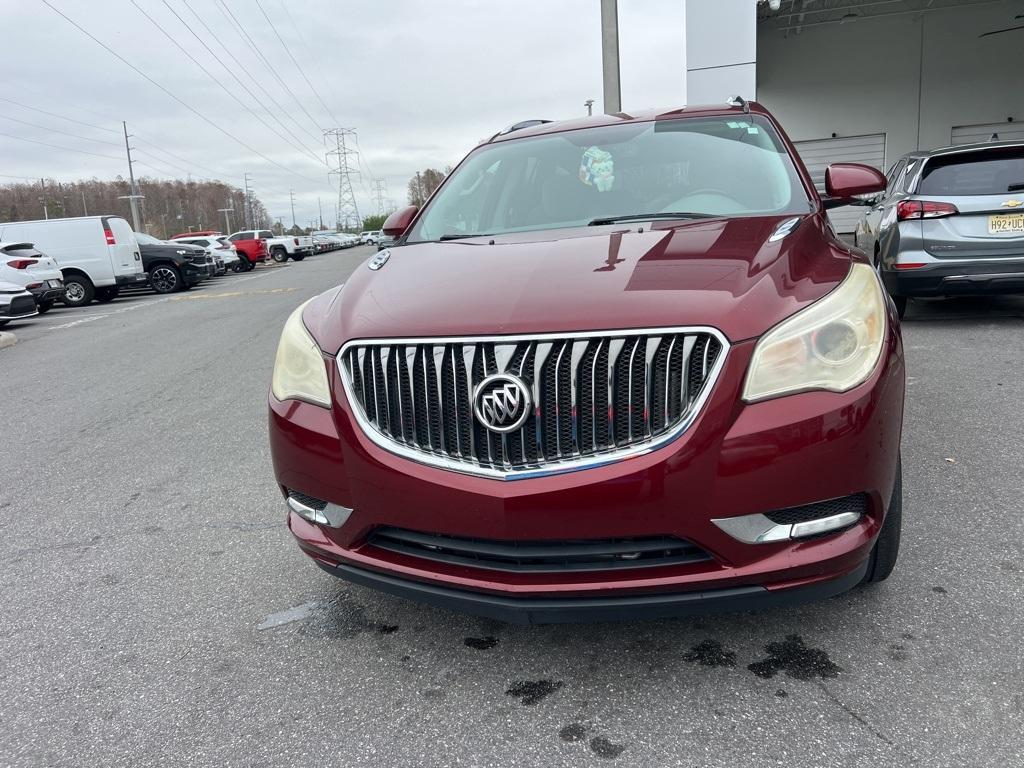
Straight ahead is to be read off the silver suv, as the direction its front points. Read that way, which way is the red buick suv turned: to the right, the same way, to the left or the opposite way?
the opposite way

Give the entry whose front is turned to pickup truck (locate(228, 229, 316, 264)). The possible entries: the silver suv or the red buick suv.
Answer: the silver suv

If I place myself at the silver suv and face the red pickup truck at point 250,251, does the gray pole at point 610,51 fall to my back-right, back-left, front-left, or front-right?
front-right

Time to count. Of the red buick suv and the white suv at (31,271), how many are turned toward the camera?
1

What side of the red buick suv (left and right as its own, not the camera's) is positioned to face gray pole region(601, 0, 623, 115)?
back

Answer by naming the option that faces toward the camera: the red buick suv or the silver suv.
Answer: the red buick suv

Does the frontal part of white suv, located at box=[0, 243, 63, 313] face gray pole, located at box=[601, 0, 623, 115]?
no

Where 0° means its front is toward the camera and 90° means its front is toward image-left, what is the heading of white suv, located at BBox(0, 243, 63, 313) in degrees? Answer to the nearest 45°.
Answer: approximately 135°

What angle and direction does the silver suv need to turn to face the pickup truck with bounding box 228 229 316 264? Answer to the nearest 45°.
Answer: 0° — it already faces it

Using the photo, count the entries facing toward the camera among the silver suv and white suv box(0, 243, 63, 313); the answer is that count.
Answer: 0

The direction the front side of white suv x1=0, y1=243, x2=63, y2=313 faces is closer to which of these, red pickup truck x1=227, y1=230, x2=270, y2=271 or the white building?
the red pickup truck

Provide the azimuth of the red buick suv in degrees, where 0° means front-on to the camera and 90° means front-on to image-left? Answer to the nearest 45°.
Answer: approximately 0°

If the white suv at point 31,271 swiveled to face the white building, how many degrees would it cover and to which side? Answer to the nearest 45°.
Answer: approximately 135° to its right

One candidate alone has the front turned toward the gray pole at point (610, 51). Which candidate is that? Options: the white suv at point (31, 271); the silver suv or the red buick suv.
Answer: the silver suv

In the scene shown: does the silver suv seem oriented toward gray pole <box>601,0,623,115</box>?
yes

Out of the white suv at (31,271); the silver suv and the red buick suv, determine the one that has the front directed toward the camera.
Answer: the red buick suv

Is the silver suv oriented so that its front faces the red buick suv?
no

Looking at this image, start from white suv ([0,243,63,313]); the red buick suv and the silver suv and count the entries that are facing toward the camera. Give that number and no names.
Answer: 1

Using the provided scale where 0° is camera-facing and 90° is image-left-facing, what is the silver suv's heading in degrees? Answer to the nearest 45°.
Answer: approximately 135°

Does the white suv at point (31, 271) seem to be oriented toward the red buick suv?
no

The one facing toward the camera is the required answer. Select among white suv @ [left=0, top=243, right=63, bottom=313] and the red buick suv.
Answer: the red buick suv
